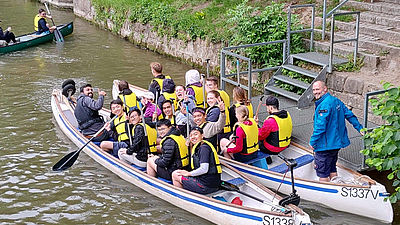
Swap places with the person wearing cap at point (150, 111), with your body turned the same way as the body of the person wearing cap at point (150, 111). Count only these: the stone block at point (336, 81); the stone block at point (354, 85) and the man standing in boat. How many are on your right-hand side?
0

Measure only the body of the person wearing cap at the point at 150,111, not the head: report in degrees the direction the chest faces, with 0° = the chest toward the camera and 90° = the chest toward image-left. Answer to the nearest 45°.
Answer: approximately 45°

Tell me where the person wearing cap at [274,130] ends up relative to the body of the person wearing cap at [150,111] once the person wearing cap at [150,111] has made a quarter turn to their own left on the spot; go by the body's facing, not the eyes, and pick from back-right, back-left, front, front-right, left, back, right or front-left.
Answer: front

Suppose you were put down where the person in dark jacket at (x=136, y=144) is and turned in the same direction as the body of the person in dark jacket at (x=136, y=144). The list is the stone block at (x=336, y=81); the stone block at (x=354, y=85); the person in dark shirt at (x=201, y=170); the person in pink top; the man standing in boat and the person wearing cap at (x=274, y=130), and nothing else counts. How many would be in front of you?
0

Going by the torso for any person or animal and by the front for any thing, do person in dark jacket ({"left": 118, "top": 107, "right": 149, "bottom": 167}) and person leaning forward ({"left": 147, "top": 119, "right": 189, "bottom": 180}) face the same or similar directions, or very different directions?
same or similar directions

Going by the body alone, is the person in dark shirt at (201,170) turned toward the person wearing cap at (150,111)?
no

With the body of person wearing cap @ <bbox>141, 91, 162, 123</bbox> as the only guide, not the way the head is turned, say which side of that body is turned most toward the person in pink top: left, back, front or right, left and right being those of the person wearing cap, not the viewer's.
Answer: left

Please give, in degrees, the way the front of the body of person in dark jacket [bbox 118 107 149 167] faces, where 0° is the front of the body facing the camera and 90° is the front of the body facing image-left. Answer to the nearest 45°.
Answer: approximately 90°
